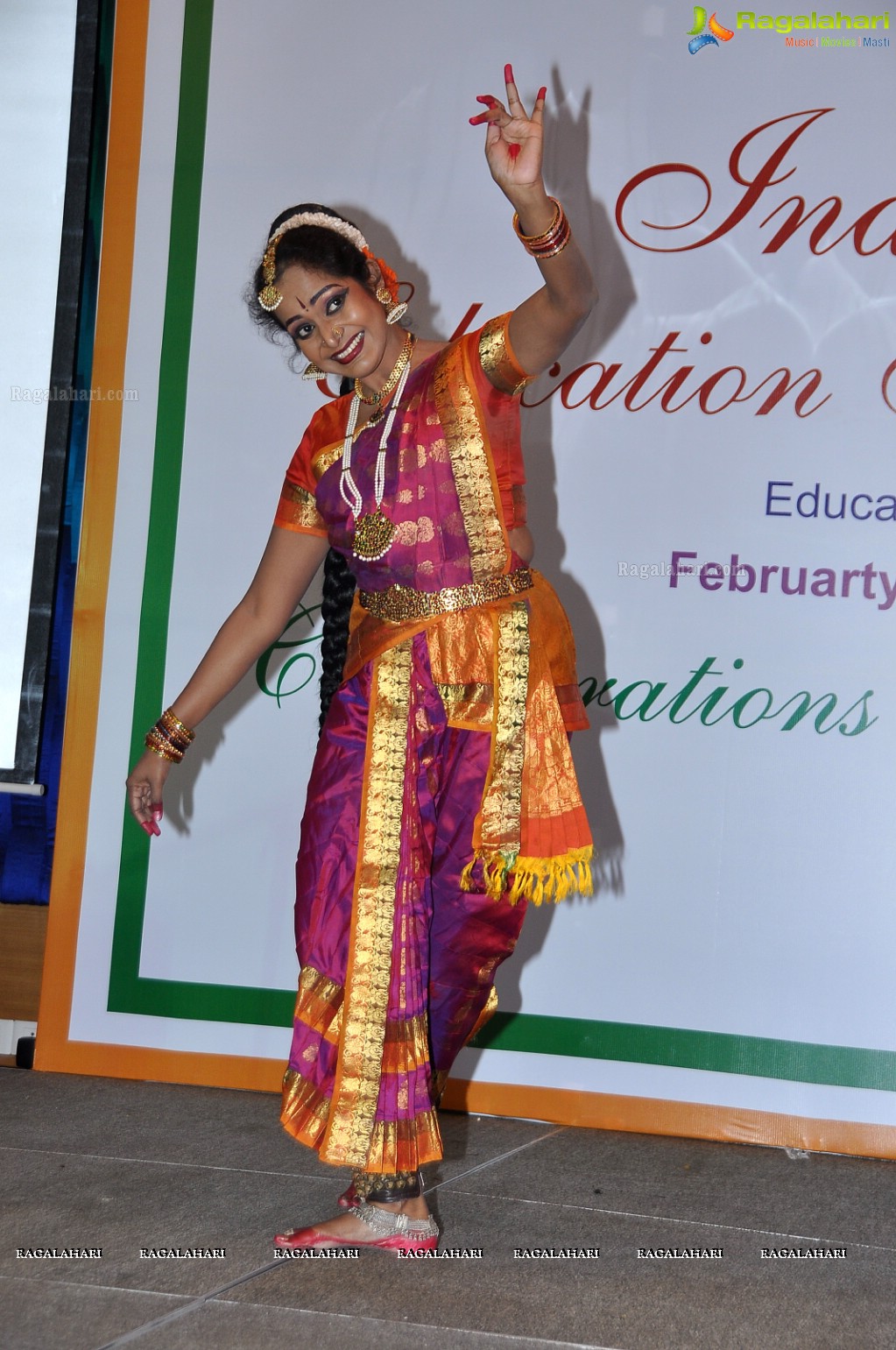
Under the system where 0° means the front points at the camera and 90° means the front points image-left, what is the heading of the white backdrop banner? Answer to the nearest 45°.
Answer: approximately 0°
